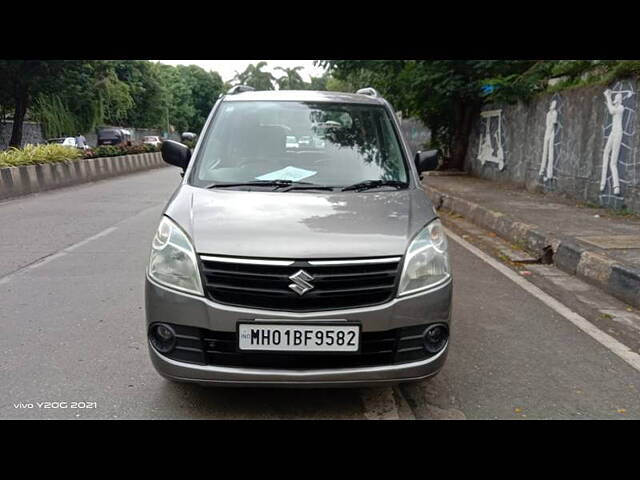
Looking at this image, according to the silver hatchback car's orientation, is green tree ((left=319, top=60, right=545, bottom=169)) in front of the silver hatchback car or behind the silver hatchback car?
behind

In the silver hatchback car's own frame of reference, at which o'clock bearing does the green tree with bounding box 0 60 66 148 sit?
The green tree is roughly at 5 o'clock from the silver hatchback car.

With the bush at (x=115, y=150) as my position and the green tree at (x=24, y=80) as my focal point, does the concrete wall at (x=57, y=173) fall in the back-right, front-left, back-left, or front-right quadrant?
back-left

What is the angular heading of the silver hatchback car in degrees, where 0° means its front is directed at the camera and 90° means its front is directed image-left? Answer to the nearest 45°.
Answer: approximately 0°

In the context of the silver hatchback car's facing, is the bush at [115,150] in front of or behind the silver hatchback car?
behind

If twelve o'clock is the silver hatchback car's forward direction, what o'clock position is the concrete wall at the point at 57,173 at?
The concrete wall is roughly at 5 o'clock from the silver hatchback car.
